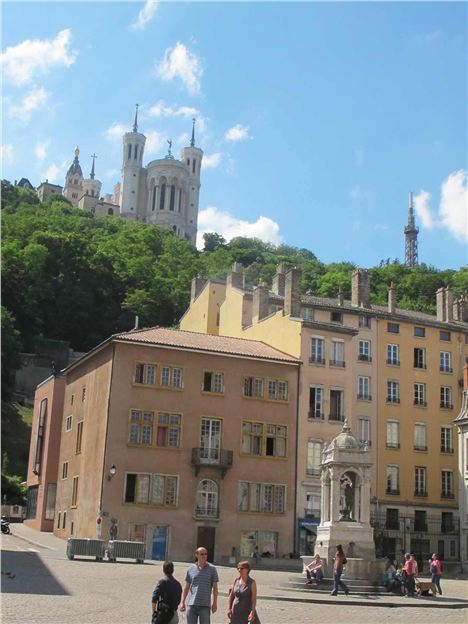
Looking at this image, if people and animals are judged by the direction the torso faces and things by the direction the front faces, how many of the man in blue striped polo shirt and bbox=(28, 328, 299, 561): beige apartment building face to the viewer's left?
0

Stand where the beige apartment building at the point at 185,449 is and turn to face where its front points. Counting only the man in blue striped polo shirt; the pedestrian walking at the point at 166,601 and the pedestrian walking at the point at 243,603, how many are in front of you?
3

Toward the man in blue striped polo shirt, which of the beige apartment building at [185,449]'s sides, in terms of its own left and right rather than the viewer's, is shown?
front

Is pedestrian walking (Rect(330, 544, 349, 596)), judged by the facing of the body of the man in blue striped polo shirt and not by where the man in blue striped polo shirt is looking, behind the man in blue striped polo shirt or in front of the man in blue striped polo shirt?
behind

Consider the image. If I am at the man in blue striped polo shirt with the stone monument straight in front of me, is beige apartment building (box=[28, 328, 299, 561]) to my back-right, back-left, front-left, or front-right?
front-left

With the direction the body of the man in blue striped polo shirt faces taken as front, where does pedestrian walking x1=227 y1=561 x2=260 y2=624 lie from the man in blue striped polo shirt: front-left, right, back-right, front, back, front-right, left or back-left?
left

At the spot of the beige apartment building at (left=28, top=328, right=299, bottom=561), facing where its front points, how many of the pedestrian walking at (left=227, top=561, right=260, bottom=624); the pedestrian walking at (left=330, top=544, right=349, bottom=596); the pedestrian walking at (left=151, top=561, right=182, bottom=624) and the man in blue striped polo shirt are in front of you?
4

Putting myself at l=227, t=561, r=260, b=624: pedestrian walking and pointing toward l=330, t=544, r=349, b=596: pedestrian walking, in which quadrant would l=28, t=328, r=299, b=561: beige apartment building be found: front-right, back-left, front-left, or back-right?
front-left

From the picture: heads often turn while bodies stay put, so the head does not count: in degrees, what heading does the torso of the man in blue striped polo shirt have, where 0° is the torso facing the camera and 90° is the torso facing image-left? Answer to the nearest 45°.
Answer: approximately 0°

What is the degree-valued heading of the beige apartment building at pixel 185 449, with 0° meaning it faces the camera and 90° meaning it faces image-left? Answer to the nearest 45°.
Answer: approximately 0°

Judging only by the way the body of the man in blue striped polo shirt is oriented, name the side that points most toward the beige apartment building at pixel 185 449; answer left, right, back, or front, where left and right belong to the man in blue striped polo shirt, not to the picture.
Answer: back
